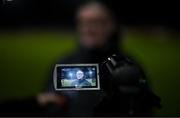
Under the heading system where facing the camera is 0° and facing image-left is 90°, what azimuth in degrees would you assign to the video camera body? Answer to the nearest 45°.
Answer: approximately 180°
